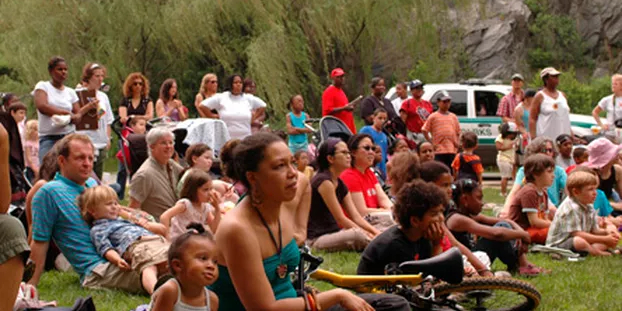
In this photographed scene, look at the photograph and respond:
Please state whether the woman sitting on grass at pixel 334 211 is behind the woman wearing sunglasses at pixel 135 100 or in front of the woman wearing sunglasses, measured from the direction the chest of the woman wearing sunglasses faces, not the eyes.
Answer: in front

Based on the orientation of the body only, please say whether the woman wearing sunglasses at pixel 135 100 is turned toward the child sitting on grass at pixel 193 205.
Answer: yes

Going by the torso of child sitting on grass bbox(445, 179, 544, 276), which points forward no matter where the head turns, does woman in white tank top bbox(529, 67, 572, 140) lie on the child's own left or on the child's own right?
on the child's own left

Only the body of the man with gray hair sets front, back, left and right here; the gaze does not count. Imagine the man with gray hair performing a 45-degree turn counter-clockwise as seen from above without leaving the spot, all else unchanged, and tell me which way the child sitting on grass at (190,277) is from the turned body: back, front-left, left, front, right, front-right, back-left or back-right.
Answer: right

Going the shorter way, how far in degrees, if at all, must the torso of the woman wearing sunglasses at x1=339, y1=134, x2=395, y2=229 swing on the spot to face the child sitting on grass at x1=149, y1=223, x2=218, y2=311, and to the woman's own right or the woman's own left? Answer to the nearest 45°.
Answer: approximately 45° to the woman's own right

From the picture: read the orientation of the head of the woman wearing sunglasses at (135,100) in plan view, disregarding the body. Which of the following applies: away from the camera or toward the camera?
toward the camera

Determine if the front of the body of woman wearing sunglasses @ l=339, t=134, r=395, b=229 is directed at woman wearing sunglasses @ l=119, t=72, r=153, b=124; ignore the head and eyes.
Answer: no

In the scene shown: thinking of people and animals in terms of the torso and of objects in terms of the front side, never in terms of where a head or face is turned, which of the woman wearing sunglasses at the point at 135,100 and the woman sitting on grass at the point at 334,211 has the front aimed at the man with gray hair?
the woman wearing sunglasses

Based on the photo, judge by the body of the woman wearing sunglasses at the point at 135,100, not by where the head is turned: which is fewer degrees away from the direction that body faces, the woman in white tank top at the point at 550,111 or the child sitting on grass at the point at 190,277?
the child sitting on grass

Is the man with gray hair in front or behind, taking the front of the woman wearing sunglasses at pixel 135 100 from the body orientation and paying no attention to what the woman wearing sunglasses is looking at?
in front
